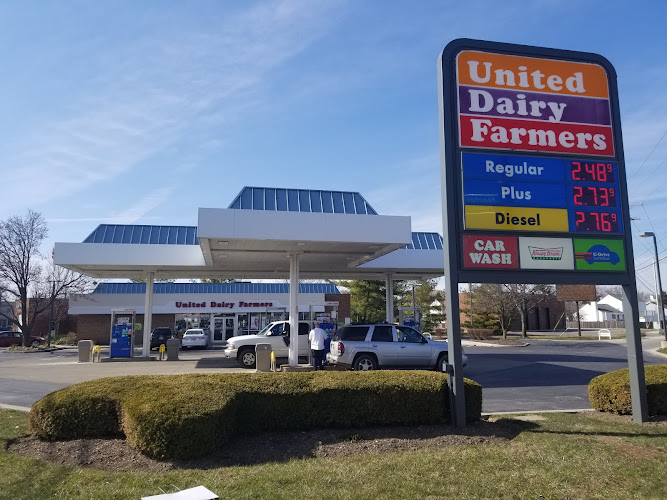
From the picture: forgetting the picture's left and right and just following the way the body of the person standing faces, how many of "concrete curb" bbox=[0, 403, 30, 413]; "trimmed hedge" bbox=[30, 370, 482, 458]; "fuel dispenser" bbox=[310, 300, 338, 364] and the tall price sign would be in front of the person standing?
1

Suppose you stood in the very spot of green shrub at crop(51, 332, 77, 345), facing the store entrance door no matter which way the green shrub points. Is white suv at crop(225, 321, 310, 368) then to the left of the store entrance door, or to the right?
right

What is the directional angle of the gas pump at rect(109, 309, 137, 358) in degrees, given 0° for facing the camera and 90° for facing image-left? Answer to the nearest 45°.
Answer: approximately 0°

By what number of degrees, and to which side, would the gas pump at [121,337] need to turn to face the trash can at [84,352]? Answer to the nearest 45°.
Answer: approximately 90° to its right

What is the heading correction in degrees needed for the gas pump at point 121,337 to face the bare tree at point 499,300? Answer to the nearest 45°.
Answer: approximately 90° to its left

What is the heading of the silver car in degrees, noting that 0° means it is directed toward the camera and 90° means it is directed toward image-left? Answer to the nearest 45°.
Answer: approximately 270°

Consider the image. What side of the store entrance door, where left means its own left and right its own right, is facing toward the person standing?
front

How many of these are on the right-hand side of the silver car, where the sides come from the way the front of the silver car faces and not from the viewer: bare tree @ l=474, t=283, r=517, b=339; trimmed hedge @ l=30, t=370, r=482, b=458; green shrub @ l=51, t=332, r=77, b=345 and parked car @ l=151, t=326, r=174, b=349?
1

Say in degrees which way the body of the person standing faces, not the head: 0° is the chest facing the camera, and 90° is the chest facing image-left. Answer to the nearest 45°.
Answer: approximately 180°

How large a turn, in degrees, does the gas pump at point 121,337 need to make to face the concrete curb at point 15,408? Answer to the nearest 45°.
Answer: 0° — it already faces it

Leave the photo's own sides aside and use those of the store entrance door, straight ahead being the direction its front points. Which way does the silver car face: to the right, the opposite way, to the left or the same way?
to the left

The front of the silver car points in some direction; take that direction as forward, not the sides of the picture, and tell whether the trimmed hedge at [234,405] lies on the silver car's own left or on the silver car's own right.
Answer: on the silver car's own right
